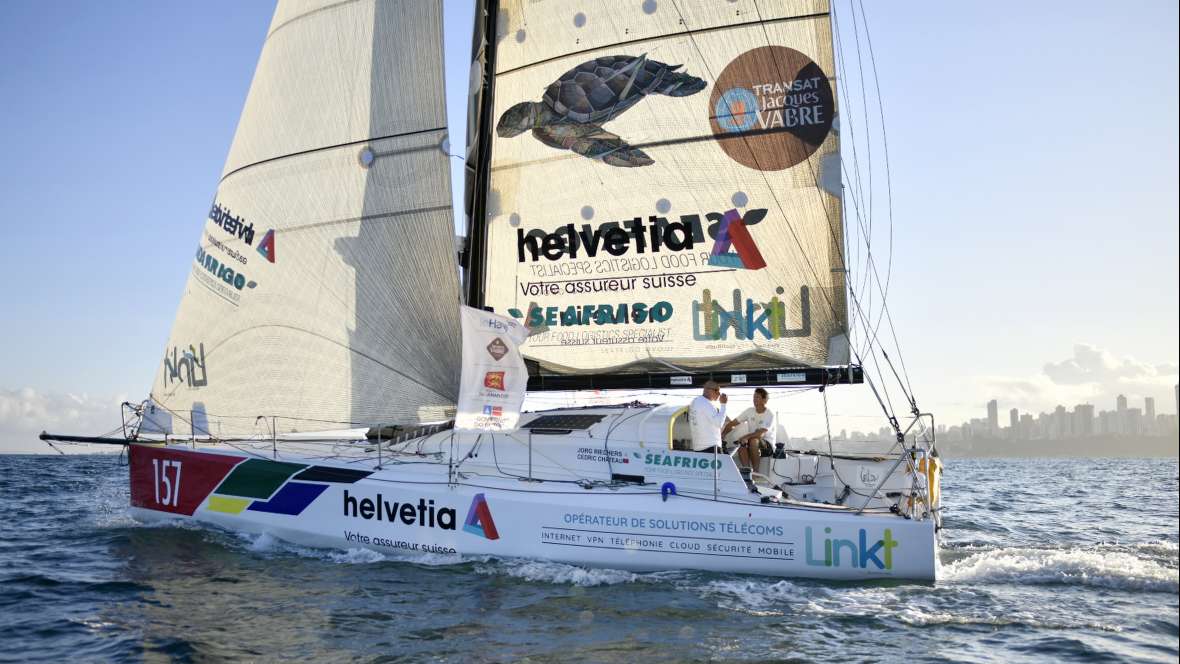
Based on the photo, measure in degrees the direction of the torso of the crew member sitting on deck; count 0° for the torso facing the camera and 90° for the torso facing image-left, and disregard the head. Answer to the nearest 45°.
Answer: approximately 45°

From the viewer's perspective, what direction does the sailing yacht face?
to the viewer's left

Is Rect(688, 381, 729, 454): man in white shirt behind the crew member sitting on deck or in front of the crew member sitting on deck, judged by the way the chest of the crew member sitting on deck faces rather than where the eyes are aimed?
in front
